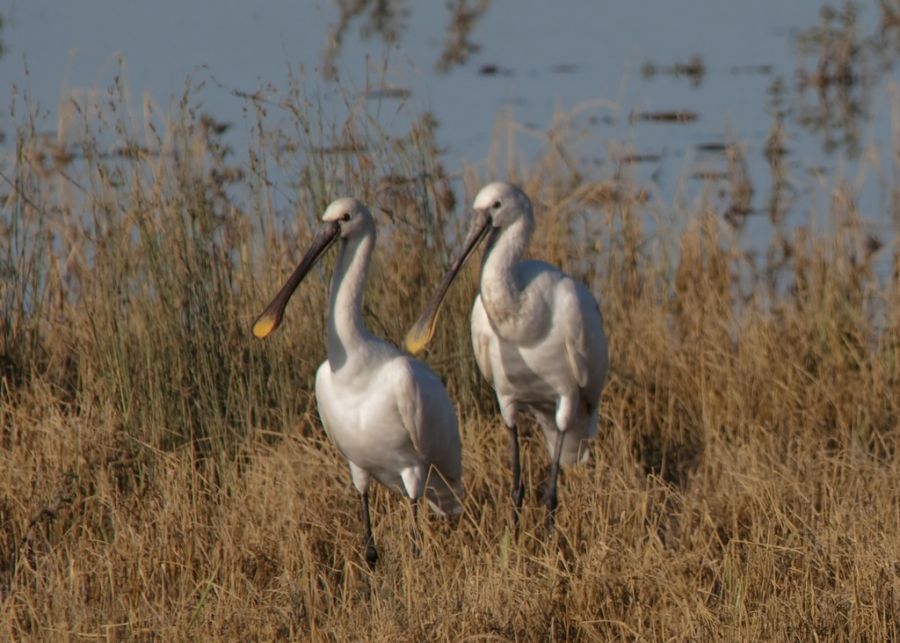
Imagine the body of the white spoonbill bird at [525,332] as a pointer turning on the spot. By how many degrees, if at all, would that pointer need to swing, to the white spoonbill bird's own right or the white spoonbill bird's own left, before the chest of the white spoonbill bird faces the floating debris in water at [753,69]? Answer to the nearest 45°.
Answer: approximately 135° to the white spoonbill bird's own right

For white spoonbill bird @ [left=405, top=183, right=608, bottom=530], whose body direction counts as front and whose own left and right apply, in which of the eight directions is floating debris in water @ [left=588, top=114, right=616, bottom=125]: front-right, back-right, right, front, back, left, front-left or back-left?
back-right

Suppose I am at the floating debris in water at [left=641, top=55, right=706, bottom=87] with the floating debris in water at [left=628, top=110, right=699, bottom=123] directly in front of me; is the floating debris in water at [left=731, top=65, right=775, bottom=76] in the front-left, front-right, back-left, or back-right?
back-left

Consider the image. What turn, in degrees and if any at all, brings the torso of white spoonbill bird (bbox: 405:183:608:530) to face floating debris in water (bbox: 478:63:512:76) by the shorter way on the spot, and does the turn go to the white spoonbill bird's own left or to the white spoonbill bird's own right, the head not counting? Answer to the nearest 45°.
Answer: approximately 135° to the white spoonbill bird's own right

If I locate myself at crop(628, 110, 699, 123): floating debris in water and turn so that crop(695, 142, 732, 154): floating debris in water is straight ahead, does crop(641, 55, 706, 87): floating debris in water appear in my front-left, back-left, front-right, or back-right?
back-left

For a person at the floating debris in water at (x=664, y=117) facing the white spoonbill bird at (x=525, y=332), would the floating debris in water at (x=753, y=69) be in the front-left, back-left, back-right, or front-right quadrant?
back-left

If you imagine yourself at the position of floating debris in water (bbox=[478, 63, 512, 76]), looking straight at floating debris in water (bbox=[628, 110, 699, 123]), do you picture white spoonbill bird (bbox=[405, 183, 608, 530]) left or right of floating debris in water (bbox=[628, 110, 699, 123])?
right

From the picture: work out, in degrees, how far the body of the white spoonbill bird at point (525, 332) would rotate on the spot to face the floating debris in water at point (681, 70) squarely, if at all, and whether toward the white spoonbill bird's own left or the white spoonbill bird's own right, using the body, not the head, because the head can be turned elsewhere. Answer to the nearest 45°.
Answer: approximately 135° to the white spoonbill bird's own right

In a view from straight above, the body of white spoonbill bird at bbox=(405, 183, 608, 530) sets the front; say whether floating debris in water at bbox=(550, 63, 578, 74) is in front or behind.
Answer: behind

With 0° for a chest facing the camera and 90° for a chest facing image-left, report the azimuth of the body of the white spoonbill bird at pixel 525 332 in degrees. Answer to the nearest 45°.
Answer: approximately 45°
